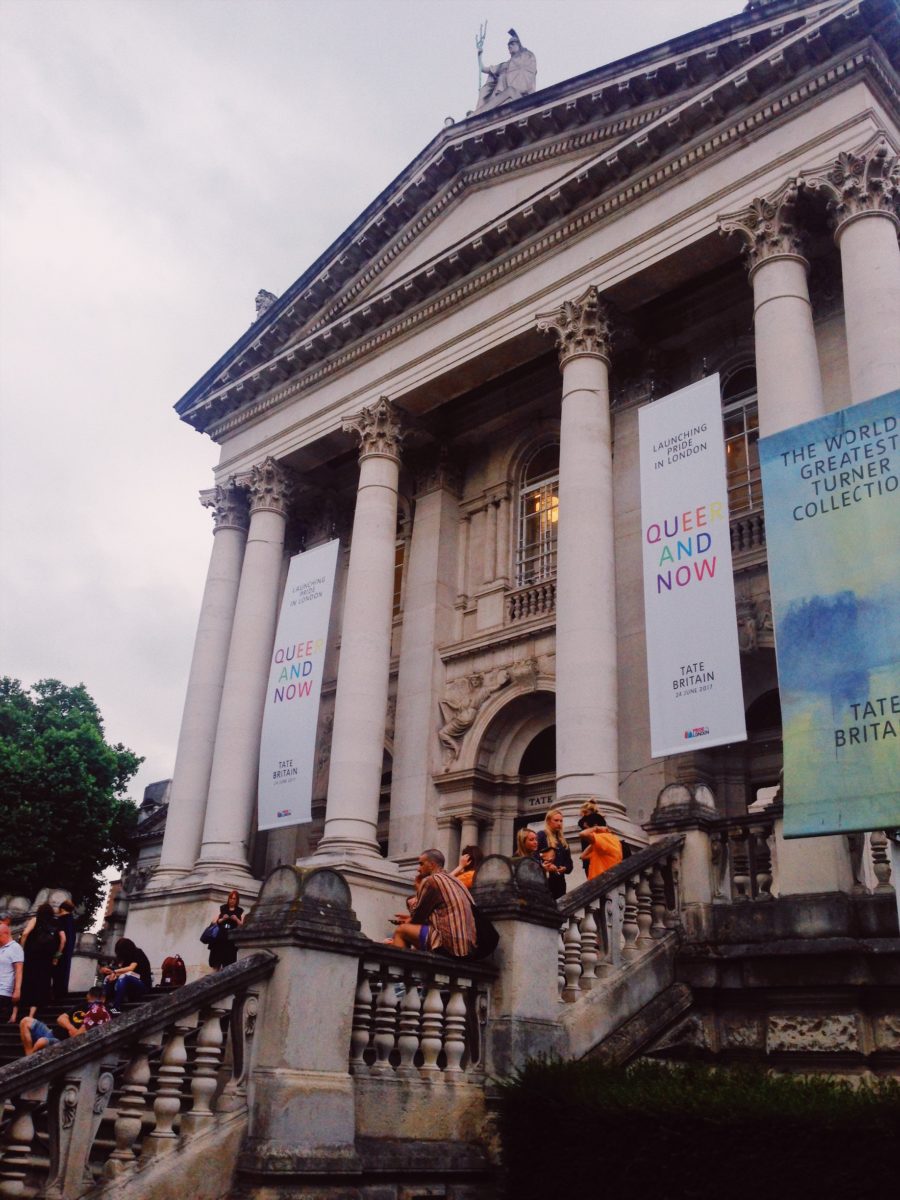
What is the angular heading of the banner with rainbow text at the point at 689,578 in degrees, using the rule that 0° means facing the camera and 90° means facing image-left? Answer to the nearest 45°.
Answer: approximately 45°

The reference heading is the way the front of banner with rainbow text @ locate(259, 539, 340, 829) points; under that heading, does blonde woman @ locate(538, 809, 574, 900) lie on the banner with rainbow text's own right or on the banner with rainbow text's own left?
on the banner with rainbow text's own left

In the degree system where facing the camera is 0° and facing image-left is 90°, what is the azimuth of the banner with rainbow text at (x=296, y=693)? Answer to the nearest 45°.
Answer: approximately 45°

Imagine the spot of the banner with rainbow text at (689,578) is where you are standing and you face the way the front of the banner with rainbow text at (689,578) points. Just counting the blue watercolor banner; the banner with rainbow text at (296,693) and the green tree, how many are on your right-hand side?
2

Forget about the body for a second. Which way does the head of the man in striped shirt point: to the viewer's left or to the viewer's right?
to the viewer's left

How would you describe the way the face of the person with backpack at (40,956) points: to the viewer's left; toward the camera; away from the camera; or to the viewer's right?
away from the camera

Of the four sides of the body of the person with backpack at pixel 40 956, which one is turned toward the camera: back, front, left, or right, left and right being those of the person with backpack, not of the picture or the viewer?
back

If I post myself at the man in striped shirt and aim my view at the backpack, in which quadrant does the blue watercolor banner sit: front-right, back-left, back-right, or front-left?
back-right
